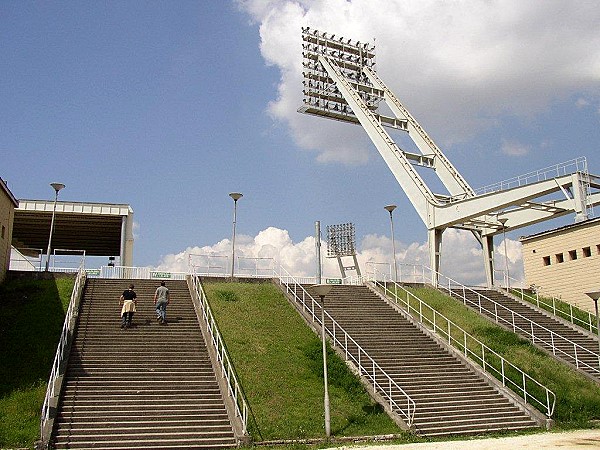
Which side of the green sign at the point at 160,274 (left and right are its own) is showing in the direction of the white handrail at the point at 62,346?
front

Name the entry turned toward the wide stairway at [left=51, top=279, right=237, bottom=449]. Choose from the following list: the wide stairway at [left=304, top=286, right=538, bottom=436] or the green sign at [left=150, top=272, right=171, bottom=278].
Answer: the green sign

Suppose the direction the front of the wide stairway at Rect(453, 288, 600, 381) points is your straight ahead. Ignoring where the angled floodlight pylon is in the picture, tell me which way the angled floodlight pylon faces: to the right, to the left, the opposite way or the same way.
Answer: the opposite way

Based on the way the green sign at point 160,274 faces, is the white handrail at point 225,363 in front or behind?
in front

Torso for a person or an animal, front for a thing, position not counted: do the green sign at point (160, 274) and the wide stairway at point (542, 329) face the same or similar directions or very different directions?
same or similar directions

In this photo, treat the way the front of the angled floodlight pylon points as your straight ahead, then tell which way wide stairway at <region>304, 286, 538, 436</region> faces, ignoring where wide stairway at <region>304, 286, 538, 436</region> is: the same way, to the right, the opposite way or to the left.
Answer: the opposite way

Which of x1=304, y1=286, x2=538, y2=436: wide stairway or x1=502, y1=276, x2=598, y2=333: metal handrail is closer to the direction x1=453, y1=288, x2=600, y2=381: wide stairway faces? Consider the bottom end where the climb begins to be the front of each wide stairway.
the wide stairway

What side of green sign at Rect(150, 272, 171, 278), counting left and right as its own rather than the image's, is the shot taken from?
front

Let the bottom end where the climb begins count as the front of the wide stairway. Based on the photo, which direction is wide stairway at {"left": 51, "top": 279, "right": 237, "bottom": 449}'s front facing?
toward the camera

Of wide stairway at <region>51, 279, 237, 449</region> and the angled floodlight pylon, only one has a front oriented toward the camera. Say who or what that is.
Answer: the wide stairway

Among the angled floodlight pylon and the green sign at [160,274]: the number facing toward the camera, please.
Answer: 1

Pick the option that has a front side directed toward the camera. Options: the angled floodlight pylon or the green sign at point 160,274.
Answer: the green sign

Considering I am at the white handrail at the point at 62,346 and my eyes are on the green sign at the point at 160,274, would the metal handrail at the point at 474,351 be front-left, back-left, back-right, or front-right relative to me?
front-right

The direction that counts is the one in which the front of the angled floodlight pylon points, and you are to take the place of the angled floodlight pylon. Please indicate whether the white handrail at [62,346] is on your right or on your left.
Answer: on your left

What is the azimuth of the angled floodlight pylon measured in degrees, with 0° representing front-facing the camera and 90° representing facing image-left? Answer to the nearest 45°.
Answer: approximately 135°

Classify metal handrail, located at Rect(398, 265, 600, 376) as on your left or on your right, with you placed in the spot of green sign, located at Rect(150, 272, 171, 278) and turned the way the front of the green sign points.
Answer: on your left

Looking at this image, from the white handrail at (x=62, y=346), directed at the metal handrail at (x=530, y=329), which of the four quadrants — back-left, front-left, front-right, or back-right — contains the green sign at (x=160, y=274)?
front-left

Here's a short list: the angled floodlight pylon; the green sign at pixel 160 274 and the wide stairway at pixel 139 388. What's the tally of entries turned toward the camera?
2
